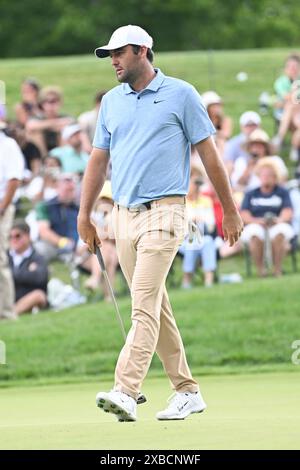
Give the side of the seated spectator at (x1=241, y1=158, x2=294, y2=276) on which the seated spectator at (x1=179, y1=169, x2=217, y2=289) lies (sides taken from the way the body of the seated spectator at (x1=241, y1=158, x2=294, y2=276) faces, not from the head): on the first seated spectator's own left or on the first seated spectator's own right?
on the first seated spectator's own right

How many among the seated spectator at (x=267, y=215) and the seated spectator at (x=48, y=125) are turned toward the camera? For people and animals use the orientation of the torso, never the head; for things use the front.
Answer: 2

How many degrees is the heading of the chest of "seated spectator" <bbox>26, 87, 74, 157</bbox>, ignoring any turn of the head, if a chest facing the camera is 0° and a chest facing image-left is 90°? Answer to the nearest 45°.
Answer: approximately 0°

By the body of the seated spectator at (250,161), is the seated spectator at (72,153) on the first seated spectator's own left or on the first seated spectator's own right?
on the first seated spectator's own right

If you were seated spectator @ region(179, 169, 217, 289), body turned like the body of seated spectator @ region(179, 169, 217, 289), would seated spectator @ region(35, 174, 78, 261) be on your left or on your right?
on your right

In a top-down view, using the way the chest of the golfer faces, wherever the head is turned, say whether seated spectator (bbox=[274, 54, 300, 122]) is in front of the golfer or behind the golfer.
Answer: behind

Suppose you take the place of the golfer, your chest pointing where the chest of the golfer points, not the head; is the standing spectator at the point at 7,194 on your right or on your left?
on your right

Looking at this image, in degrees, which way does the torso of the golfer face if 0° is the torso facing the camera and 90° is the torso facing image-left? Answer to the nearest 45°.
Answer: approximately 45°

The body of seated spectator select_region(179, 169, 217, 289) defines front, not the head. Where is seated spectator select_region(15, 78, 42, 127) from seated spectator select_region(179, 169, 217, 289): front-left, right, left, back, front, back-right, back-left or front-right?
back-right

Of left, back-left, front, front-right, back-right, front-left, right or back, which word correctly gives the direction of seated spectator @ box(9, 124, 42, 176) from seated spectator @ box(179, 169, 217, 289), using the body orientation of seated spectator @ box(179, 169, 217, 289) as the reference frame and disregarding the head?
back-right
